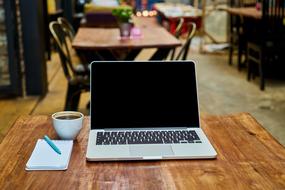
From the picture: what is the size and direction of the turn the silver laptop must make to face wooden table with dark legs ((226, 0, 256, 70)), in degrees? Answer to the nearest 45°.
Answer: approximately 180°

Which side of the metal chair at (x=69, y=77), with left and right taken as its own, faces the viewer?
right

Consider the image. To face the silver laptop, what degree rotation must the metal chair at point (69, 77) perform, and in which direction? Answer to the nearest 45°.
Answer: approximately 90° to its right

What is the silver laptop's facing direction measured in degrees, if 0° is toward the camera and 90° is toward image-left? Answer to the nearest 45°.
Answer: approximately 0°

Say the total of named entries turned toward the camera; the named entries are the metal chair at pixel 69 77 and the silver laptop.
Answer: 1

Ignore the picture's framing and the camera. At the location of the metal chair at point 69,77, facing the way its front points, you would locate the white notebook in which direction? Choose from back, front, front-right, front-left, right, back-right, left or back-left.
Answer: right

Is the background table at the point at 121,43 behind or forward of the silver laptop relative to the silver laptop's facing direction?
behind

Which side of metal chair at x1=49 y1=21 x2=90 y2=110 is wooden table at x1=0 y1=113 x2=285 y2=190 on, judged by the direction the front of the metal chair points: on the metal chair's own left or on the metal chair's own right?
on the metal chair's own right

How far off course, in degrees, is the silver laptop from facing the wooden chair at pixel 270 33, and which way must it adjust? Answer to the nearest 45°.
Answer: approximately 180°

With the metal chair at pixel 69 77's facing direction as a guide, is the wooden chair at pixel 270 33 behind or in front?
in front

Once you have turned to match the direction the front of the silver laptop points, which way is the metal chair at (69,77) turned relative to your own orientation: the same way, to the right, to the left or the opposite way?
to the left

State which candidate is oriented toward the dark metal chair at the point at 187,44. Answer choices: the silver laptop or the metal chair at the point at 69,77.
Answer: the metal chair at the point at 69,77
